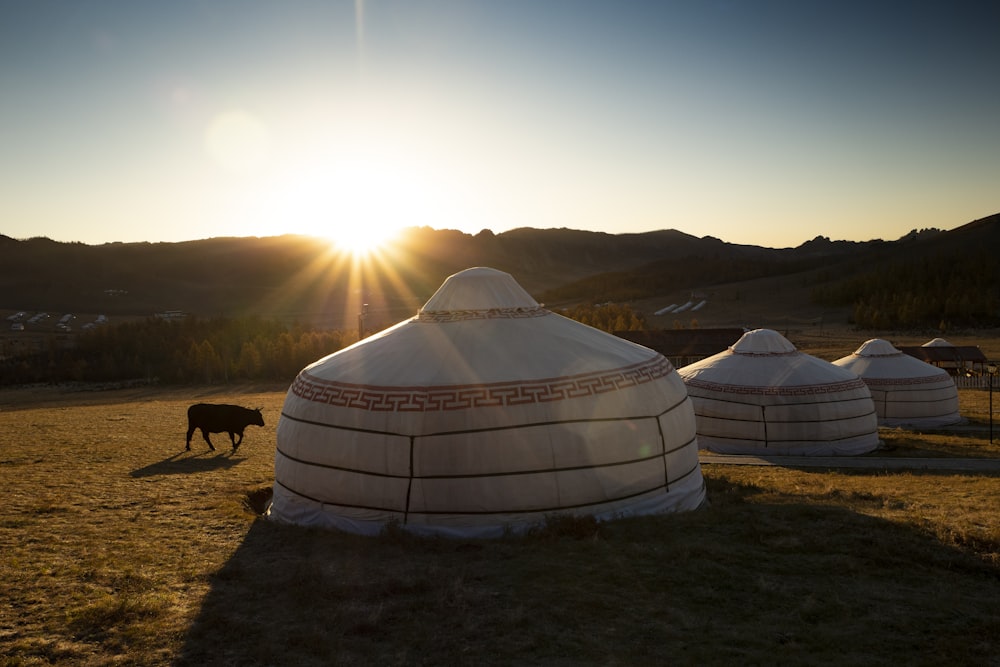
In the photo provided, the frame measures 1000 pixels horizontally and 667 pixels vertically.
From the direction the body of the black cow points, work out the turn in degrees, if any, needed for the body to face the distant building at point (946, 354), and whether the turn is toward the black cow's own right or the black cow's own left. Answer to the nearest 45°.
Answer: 0° — it already faces it

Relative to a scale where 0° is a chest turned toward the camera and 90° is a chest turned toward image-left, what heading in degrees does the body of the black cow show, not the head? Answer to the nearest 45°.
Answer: approximately 270°

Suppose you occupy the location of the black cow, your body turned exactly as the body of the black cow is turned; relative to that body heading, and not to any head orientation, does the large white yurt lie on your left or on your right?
on your right

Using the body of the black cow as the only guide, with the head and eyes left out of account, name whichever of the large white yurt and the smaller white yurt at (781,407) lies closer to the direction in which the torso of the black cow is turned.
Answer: the smaller white yurt

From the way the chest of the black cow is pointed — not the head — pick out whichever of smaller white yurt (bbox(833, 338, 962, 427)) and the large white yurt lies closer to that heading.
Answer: the smaller white yurt

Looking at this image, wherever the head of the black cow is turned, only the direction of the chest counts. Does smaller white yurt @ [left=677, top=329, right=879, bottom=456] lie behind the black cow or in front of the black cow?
in front

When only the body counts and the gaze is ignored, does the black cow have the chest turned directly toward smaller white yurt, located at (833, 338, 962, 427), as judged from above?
yes
